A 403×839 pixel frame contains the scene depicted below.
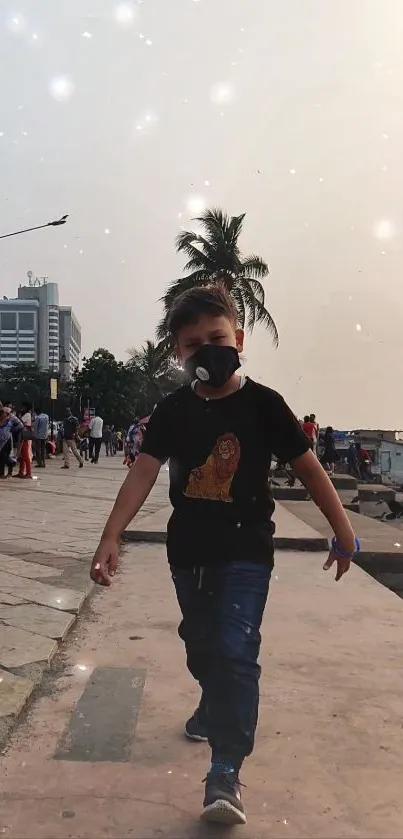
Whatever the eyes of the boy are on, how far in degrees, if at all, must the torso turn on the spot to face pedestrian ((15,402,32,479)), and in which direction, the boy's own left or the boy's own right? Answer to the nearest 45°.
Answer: approximately 180°

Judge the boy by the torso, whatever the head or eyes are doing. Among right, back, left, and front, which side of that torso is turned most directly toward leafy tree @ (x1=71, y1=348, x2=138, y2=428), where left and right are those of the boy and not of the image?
back

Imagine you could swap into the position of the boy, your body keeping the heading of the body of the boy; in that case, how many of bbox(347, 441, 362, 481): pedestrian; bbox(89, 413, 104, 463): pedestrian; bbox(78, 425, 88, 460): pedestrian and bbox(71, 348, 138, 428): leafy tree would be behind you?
4

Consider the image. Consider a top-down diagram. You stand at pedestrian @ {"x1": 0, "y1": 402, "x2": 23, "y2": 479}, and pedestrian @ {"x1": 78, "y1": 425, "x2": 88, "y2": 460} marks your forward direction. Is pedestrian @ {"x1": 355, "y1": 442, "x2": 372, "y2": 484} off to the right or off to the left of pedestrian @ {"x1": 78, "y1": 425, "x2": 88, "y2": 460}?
right

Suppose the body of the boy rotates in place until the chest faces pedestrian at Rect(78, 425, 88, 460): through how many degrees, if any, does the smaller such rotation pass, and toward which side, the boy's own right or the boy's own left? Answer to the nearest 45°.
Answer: approximately 180°

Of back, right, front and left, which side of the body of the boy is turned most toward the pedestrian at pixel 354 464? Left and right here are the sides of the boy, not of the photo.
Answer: back

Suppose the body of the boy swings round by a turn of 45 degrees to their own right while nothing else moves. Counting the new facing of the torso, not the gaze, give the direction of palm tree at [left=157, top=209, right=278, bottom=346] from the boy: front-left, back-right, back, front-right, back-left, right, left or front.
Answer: back-right

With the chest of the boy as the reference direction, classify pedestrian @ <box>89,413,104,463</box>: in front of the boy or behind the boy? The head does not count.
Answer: behind

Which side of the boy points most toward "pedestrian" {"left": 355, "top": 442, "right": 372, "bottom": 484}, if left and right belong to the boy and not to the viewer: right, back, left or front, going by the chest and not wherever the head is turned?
back

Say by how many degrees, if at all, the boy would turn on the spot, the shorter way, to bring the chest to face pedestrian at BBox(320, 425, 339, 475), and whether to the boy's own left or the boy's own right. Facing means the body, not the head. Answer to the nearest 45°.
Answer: approximately 180°

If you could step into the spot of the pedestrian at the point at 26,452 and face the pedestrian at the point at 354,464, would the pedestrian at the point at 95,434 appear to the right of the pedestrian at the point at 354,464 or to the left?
left

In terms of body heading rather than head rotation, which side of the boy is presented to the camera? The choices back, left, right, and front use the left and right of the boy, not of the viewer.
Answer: front
